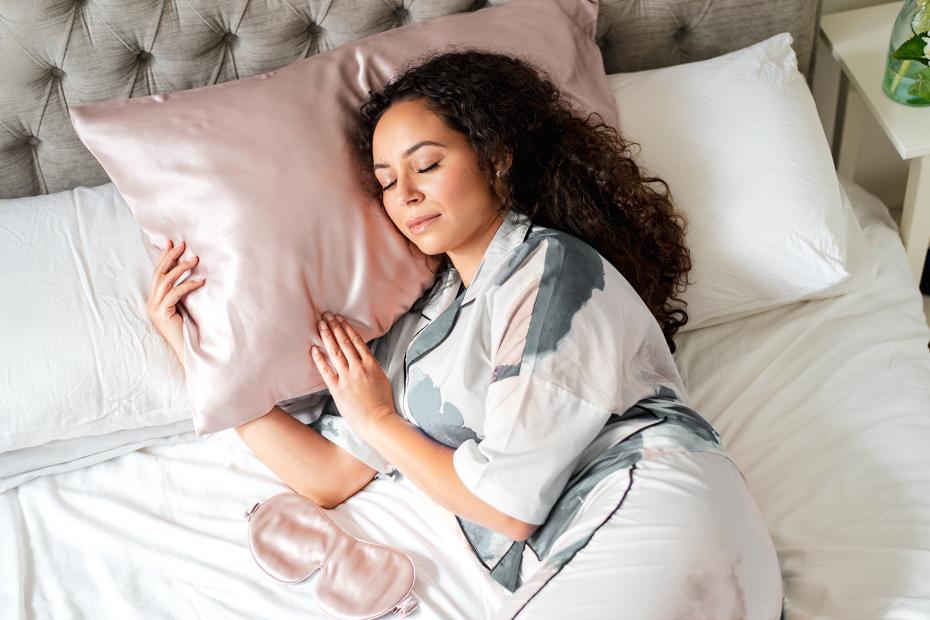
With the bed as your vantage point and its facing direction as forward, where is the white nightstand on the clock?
The white nightstand is roughly at 8 o'clock from the bed.

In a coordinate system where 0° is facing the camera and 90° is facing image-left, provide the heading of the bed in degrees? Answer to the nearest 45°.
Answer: approximately 0°

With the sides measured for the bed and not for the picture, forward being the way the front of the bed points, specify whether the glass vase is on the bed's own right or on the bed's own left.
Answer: on the bed's own left
